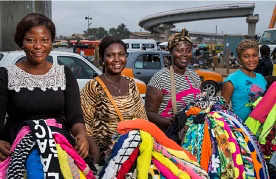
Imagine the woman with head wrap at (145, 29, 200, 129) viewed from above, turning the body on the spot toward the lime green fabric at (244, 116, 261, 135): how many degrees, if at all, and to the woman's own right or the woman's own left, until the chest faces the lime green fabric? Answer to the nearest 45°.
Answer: approximately 45° to the woman's own left

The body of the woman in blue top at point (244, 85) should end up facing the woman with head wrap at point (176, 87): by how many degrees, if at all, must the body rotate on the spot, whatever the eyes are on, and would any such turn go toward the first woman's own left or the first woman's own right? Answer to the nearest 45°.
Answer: approximately 90° to the first woman's own right
